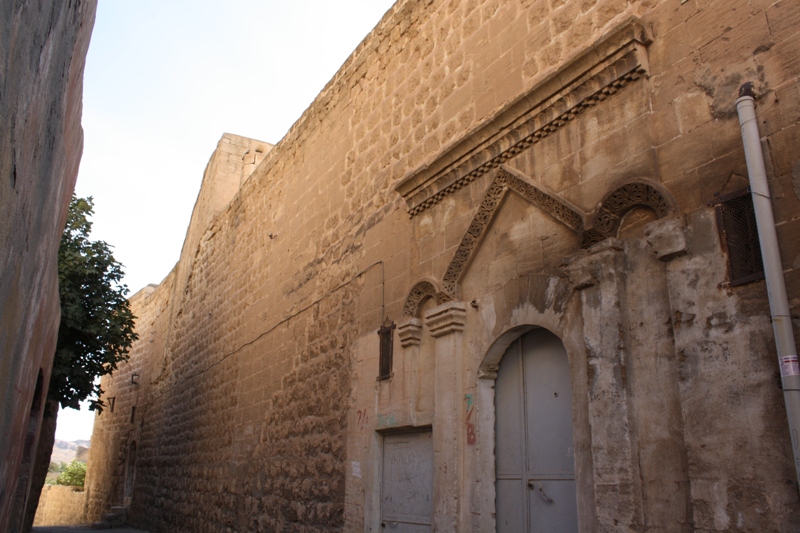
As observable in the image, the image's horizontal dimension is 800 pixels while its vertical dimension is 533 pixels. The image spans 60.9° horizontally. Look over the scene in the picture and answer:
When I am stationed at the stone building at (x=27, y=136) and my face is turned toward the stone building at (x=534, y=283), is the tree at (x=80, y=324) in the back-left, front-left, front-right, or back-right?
front-left

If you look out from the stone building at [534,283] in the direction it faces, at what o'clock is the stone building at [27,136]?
the stone building at [27,136] is roughly at 12 o'clock from the stone building at [534,283].

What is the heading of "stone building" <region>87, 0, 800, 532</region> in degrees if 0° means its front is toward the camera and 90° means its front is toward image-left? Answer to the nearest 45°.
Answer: approximately 45°

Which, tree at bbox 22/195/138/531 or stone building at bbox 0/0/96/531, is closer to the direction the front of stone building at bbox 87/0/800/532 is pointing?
the stone building

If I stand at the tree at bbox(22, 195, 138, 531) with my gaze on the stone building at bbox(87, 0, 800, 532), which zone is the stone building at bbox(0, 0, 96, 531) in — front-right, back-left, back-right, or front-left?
front-right

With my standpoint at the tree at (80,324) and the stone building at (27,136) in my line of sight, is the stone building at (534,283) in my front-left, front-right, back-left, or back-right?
front-left

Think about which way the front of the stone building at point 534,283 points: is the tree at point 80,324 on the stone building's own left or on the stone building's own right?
on the stone building's own right
